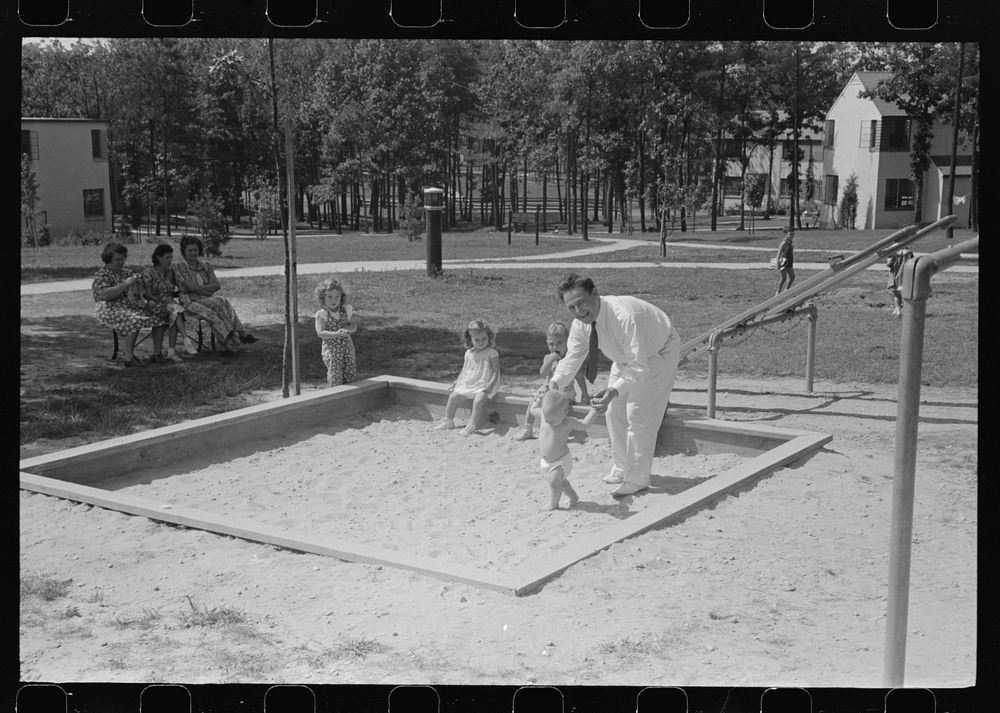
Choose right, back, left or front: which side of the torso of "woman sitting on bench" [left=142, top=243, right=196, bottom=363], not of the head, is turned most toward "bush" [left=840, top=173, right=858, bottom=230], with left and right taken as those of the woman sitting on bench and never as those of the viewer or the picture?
left

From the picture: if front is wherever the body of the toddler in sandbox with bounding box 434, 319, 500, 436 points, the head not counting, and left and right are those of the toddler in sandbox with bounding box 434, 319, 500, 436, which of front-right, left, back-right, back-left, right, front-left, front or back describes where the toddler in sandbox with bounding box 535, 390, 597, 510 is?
front-left

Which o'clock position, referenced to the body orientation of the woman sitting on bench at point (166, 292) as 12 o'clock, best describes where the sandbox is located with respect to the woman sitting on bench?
The sandbox is roughly at 1 o'clock from the woman sitting on bench.

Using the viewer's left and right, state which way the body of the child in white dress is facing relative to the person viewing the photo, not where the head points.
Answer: facing the viewer and to the left of the viewer

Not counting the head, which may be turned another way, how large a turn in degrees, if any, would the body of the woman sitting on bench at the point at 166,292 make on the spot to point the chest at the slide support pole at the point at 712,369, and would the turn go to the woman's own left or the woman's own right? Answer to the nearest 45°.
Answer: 0° — they already face it

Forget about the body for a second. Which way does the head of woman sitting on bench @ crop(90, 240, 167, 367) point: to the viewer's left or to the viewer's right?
to the viewer's right

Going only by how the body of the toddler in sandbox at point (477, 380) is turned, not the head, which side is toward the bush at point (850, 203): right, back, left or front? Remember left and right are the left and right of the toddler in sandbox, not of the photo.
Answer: back

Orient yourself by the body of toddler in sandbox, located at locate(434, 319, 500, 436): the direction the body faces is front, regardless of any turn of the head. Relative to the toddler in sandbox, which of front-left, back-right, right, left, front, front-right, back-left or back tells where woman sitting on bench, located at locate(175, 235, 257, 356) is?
right

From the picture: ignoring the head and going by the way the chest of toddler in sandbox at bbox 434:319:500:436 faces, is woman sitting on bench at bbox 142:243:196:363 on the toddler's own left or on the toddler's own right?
on the toddler's own right

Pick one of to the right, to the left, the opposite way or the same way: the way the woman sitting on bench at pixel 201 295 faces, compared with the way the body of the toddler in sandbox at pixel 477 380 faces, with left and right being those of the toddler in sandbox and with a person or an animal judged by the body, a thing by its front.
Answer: to the left
